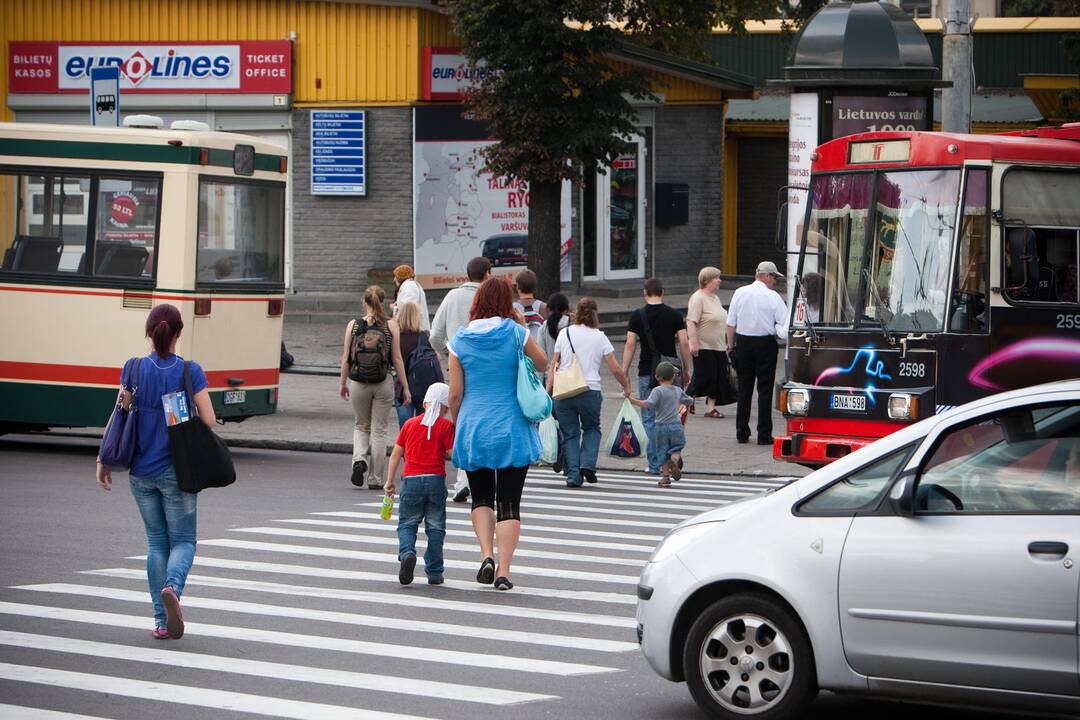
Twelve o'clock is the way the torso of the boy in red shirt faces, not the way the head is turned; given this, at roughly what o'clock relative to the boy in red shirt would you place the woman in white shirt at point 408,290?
The woman in white shirt is roughly at 12 o'clock from the boy in red shirt.

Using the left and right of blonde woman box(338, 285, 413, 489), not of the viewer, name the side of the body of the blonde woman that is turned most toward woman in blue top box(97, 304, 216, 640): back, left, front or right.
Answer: back

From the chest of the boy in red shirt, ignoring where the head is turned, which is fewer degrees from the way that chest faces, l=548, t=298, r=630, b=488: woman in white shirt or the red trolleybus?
the woman in white shirt

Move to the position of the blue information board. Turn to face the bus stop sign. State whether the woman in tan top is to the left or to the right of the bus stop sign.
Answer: left

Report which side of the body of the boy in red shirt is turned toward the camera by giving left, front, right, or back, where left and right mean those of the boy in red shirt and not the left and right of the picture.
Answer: back

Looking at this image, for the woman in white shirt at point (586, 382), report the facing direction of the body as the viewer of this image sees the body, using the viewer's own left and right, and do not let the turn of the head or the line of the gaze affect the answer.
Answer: facing away from the viewer

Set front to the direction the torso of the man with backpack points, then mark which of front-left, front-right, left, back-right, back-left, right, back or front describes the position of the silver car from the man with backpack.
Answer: back

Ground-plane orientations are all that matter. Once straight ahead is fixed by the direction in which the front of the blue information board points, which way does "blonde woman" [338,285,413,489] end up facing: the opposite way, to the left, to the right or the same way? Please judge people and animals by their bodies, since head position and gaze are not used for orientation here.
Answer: the opposite way

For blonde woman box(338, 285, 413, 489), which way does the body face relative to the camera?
away from the camera

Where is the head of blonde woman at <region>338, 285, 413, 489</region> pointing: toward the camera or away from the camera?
away from the camera

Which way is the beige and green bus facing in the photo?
to the viewer's left

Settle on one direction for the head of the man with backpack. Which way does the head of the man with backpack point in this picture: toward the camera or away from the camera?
away from the camera

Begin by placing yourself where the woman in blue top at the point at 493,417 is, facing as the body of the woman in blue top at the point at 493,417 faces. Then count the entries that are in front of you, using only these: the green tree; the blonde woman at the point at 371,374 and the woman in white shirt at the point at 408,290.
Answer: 3

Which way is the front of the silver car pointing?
to the viewer's left

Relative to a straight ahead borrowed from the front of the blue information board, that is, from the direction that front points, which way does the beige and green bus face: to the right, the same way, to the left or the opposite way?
to the right
